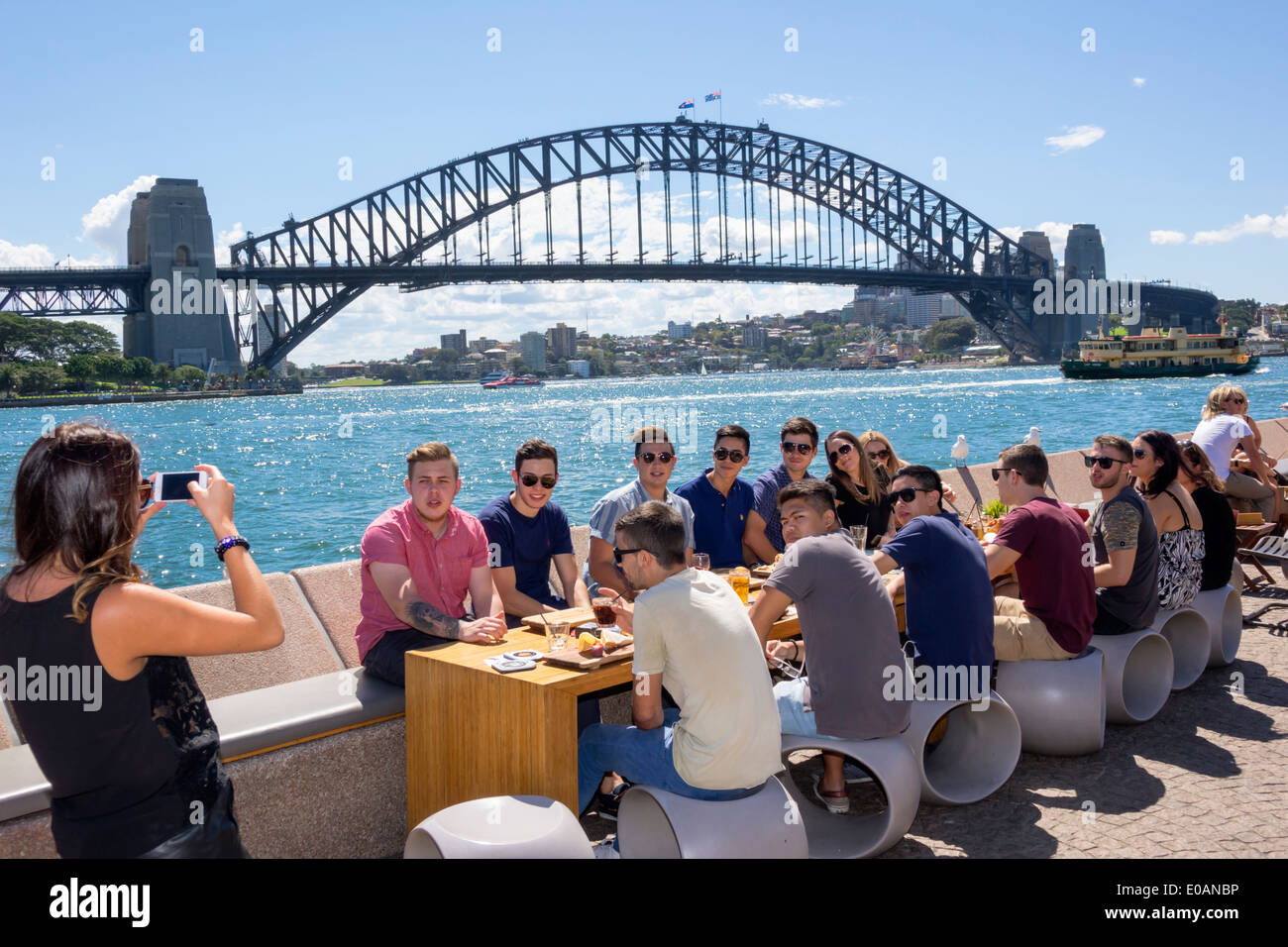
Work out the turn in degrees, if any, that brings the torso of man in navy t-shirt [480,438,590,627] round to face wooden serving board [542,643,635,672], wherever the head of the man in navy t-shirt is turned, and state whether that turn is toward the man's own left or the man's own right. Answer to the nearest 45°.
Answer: approximately 45° to the man's own right

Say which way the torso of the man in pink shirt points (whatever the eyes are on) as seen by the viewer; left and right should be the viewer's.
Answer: facing the viewer and to the right of the viewer

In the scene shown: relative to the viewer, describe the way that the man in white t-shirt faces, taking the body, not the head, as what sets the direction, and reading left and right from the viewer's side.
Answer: facing away from the viewer and to the left of the viewer

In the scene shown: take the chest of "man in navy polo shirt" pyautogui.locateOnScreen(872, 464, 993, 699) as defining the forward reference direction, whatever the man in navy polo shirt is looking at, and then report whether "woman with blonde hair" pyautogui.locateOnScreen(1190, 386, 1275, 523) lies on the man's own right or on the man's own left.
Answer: on the man's own right

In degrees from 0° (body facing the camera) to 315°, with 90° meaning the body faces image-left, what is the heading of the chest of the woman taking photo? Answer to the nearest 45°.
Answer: approximately 225°

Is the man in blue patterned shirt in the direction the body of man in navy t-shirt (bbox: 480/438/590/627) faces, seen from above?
no

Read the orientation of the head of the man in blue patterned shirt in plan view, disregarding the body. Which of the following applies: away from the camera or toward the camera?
toward the camera

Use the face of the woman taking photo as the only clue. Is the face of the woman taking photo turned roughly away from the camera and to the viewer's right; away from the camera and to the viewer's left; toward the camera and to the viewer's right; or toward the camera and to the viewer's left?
away from the camera and to the viewer's right

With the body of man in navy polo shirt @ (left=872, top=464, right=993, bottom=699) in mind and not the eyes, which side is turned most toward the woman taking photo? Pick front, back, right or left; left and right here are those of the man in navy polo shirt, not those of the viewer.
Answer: left

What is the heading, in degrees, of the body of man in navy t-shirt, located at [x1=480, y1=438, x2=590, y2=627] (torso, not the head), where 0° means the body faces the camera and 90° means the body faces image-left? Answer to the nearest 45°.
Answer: approximately 315°

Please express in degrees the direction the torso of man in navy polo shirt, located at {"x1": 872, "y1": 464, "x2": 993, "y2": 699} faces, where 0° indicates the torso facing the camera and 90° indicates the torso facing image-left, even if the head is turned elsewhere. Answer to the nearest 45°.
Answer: approximately 135°

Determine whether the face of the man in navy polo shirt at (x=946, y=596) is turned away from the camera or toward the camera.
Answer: toward the camera
